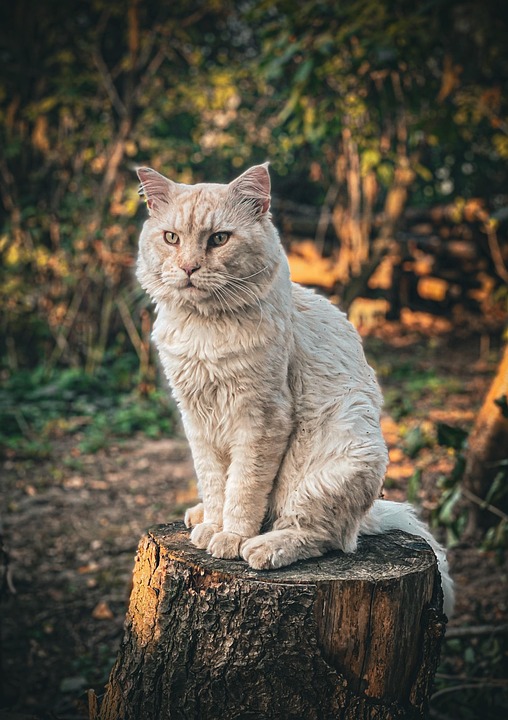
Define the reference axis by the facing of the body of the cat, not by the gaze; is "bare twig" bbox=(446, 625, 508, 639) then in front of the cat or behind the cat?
behind

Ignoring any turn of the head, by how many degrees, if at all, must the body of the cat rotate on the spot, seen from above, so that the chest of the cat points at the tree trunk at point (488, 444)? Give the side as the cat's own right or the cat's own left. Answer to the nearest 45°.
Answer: approximately 180°

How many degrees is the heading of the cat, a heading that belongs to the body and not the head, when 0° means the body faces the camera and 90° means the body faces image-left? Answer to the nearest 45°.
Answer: approximately 45°
